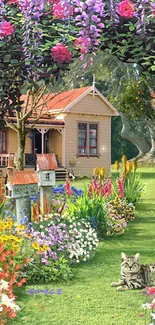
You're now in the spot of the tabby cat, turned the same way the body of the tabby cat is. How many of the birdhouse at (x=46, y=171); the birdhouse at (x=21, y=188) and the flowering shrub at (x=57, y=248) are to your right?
3

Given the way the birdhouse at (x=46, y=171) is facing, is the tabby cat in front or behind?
in front

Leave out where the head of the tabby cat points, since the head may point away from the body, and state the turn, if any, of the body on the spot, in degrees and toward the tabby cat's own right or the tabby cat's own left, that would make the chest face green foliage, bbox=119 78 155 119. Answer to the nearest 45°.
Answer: approximately 135° to the tabby cat's own right

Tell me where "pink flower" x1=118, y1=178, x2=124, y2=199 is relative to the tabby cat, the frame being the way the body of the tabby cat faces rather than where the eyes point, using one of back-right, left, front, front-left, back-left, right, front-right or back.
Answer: back-right

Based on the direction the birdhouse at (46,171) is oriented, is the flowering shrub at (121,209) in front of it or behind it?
in front

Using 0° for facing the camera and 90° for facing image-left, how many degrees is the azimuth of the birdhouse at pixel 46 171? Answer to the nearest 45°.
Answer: approximately 0°
